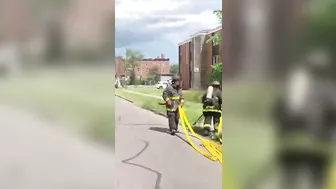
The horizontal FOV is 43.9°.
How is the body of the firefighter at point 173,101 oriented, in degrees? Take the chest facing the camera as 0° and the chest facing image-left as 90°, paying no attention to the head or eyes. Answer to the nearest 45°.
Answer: approximately 315°
